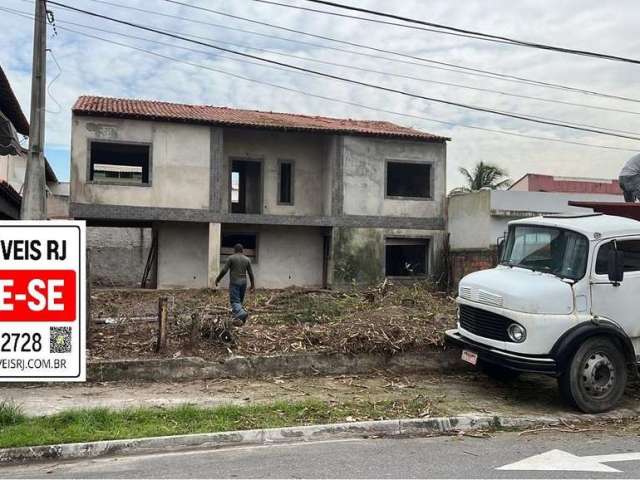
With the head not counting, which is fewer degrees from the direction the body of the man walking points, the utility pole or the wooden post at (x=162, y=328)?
the utility pole

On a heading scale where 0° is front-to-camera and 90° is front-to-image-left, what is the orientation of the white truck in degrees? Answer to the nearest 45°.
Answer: approximately 45°

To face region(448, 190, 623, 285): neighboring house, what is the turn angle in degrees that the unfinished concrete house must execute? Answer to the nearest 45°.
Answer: approximately 45° to its left

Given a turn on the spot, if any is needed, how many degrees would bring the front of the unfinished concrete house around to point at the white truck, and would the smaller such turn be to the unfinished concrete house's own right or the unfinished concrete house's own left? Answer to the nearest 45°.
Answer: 0° — it already faces it

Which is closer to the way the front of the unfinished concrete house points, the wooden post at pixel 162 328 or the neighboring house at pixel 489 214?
the wooden post

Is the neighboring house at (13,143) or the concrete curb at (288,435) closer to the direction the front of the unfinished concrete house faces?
the concrete curb

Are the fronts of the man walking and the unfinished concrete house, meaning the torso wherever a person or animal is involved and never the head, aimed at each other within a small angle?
yes

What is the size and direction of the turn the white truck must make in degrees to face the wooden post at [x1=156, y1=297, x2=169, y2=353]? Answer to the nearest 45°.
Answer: approximately 45° to its right

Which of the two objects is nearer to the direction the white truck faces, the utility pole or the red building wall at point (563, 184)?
the utility pole

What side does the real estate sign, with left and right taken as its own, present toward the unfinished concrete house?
back

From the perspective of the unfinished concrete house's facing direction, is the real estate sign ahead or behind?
ahead

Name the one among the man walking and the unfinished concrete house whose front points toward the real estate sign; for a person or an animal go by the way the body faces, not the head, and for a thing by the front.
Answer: the unfinished concrete house

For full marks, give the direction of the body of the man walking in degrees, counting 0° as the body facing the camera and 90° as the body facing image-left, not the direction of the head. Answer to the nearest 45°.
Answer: approximately 180°

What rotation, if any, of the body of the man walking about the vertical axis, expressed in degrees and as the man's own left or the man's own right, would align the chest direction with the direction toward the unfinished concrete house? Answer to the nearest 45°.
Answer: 0° — they already face it

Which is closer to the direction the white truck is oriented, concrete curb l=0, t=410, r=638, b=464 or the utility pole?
the concrete curb
